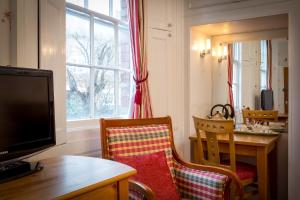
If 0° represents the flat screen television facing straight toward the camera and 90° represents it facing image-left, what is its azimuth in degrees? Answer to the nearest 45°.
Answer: approximately 315°

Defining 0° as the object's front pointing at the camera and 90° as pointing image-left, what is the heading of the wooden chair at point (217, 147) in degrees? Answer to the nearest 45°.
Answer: approximately 225°

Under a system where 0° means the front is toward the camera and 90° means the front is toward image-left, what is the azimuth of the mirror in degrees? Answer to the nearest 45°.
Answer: approximately 45°

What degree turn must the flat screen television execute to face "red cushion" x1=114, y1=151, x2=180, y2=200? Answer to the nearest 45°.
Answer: approximately 45° to its left
